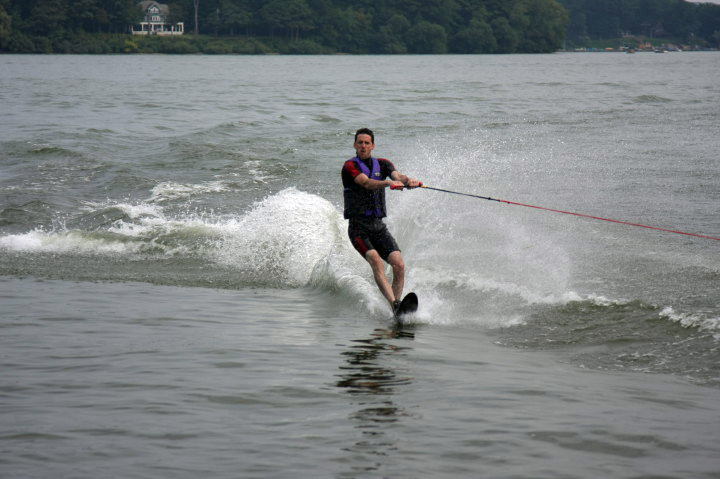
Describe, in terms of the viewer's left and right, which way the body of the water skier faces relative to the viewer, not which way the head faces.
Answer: facing the viewer and to the right of the viewer
